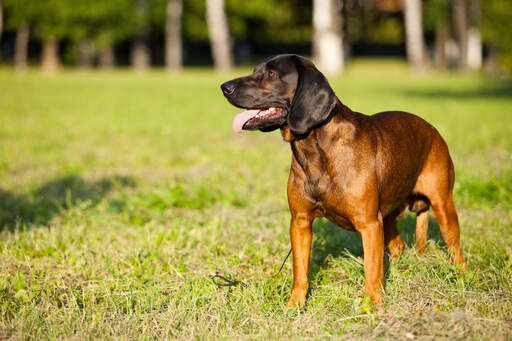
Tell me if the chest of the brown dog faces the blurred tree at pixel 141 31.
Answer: no

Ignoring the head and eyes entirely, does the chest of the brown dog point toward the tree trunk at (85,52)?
no

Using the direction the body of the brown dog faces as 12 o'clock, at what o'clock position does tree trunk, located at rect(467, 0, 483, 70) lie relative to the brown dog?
The tree trunk is roughly at 5 o'clock from the brown dog.

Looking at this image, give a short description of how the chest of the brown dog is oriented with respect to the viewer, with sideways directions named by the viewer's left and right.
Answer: facing the viewer and to the left of the viewer

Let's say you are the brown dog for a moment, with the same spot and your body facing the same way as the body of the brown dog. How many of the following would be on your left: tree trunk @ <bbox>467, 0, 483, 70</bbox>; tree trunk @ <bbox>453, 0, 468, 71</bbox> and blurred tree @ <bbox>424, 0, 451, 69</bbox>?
0

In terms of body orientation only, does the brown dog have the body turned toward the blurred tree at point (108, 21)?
no

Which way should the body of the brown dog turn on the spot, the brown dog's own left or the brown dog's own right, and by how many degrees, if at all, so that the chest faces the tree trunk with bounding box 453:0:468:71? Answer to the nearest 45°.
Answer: approximately 135° to the brown dog's own right

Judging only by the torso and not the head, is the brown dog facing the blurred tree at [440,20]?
no
